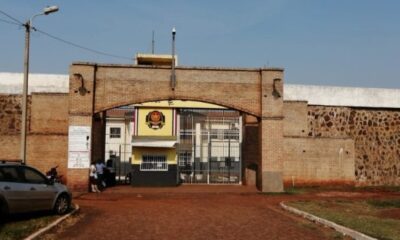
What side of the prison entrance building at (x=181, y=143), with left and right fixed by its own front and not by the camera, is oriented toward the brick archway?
front

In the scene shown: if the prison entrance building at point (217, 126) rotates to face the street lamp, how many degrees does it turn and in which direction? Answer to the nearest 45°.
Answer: approximately 45° to its right

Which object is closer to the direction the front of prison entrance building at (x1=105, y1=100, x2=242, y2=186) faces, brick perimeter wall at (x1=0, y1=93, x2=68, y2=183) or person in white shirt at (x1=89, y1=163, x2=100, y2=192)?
the person in white shirt

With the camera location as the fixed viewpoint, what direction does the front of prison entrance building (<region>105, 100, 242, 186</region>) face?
facing the viewer

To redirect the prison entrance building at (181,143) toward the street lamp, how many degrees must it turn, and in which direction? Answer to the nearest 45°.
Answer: approximately 45° to its right
